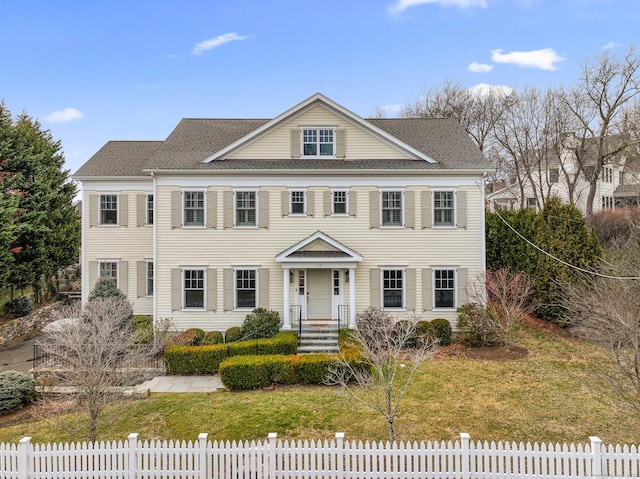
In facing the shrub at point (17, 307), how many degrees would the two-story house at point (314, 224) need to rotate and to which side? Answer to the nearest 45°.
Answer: approximately 135° to its right

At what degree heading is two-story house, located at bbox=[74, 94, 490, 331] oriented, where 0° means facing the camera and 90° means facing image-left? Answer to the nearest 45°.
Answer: approximately 0°

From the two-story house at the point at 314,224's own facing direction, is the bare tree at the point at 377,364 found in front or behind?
in front

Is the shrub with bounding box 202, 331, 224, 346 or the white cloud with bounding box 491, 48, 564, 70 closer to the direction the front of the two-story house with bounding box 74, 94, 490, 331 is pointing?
the shrub

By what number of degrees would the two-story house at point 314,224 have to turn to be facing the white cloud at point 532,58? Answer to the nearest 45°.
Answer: approximately 135° to its left

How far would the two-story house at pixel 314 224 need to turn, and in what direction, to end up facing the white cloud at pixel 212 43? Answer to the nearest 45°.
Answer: approximately 135° to its right

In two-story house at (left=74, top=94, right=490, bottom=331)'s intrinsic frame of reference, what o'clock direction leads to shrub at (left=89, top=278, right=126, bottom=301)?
The shrub is roughly at 3 o'clock from the two-story house.
